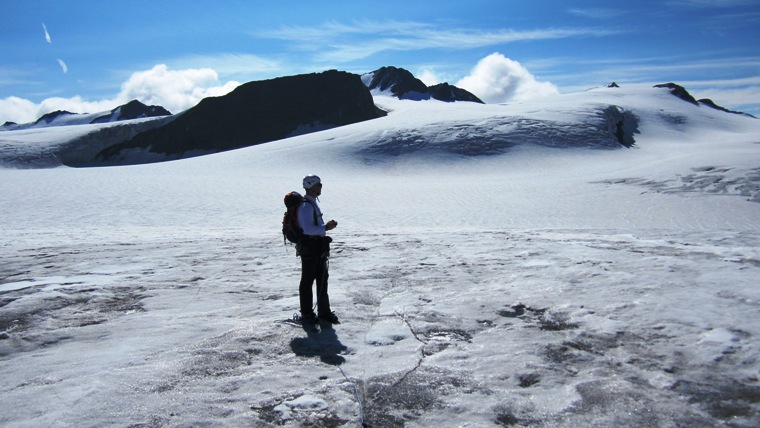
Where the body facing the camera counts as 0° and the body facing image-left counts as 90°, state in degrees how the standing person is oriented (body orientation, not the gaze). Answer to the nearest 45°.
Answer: approximately 270°

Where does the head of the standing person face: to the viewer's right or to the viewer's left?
to the viewer's right
